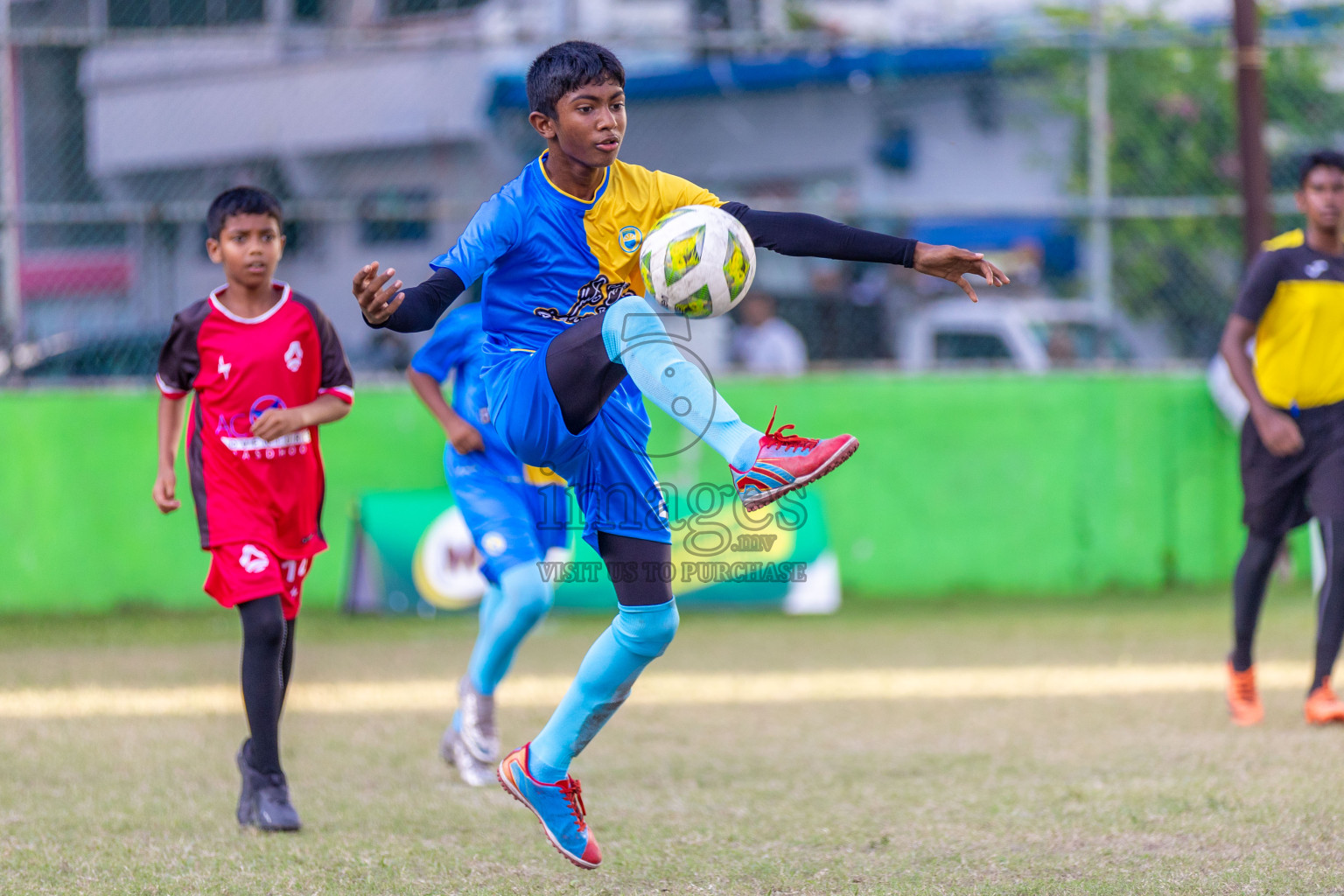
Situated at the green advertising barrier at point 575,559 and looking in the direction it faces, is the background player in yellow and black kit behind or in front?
in front

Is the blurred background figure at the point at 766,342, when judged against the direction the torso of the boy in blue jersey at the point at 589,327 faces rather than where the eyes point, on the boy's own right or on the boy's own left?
on the boy's own left

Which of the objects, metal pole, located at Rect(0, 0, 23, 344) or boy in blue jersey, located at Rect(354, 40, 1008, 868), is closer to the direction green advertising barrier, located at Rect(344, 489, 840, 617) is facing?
the boy in blue jersey

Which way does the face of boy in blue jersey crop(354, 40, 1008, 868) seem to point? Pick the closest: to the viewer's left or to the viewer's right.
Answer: to the viewer's right

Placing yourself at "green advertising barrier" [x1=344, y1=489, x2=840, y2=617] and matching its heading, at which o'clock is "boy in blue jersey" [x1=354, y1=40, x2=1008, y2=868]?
The boy in blue jersey is roughly at 12 o'clock from the green advertising barrier.

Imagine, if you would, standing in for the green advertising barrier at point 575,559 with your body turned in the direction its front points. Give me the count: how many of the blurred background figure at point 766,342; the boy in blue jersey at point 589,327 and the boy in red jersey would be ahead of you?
2

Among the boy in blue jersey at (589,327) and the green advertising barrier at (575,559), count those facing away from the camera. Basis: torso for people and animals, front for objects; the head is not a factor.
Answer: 0

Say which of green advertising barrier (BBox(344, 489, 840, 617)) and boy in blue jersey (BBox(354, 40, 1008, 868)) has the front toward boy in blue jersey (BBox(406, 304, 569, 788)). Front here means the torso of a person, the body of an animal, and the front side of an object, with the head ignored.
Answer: the green advertising barrier
